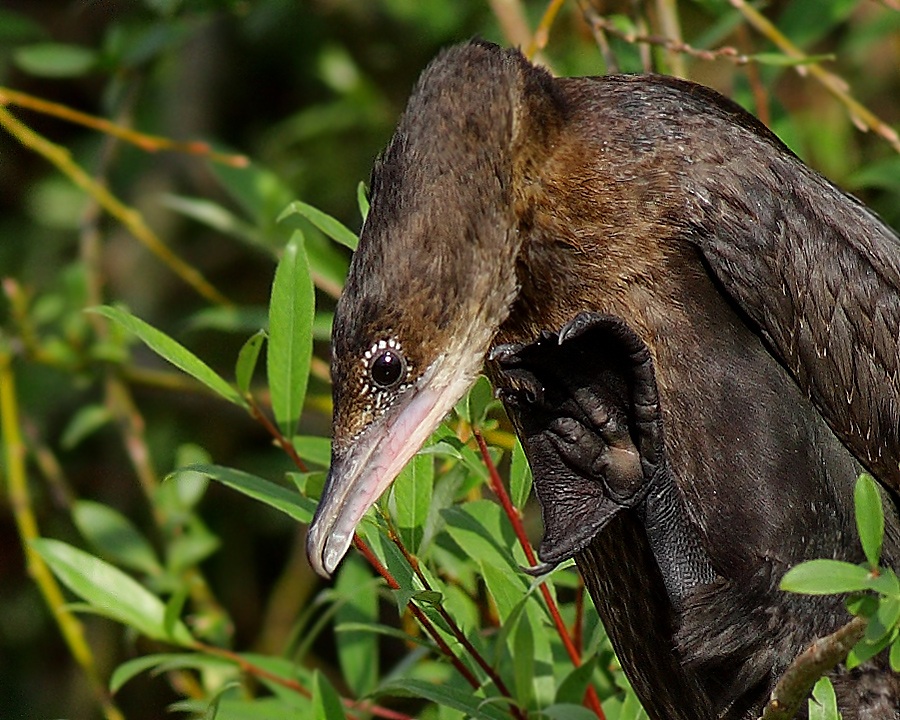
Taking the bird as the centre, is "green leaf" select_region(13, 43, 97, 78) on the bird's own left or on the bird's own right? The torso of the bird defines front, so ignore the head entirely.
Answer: on the bird's own right

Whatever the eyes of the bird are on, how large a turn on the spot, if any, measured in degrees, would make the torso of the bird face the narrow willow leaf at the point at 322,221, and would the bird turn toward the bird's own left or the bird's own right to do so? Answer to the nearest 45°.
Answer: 0° — it already faces it

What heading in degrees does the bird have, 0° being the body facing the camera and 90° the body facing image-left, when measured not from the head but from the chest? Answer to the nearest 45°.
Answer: approximately 90°

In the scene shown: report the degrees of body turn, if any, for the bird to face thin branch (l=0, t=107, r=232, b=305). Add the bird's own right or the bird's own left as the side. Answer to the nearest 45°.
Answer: approximately 45° to the bird's own right

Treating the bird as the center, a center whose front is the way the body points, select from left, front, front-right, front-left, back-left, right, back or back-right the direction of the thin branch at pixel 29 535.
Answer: front-right
